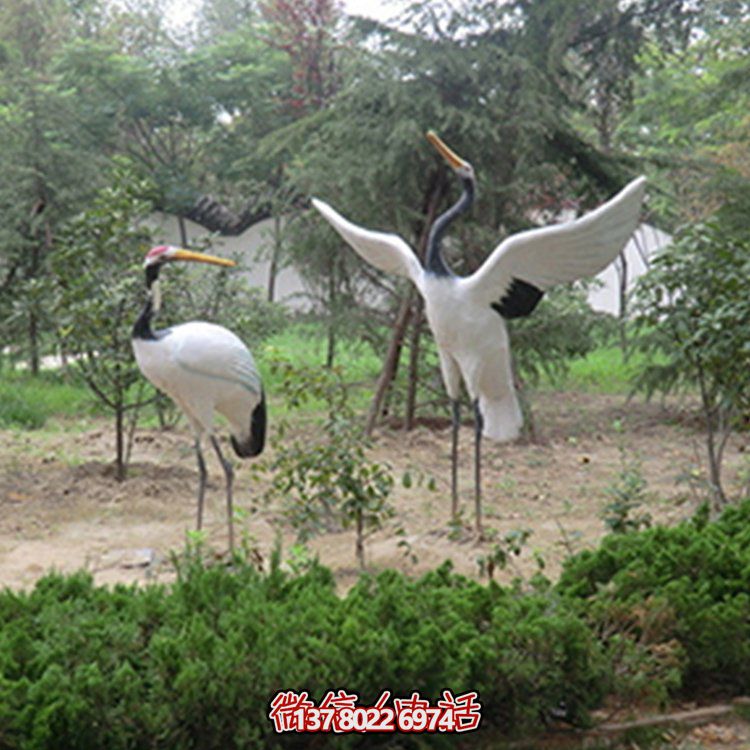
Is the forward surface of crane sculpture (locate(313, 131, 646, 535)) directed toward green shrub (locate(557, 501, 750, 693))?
no

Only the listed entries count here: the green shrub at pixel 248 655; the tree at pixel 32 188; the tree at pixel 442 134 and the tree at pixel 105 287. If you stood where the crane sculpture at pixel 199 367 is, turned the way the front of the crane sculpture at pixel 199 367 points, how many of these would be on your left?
1

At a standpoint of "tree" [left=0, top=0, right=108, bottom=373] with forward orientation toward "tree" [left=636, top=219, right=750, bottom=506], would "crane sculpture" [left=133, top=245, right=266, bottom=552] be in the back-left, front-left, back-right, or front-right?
front-right

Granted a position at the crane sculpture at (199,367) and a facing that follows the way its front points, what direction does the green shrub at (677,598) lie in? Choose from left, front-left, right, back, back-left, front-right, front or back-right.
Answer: back-left

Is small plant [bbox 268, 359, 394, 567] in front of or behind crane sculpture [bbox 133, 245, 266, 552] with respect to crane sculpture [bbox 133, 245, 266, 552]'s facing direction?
behind

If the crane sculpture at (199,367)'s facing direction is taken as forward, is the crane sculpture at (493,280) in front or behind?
behind

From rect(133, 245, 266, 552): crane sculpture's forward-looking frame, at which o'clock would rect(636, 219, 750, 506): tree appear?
The tree is roughly at 6 o'clock from the crane sculpture.

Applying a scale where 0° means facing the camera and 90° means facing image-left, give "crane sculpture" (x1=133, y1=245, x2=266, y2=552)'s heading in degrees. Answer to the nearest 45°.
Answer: approximately 90°

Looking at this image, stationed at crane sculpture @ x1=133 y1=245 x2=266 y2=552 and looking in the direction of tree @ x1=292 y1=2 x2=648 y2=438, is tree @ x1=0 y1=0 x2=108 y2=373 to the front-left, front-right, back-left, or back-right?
front-left
